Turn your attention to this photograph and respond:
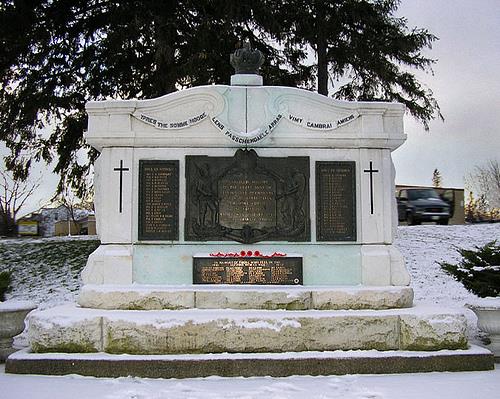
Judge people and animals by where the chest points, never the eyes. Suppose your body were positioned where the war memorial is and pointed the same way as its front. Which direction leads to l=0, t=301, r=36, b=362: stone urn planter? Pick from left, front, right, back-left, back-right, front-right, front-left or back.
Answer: right

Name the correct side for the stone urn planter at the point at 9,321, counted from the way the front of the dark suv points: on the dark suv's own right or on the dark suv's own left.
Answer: on the dark suv's own right

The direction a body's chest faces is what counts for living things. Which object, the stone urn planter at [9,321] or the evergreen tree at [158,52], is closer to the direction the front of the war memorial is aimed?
the stone urn planter

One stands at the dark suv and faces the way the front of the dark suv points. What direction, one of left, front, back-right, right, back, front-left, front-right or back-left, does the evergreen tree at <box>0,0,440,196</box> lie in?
right

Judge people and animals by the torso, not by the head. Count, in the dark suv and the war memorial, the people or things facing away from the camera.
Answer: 0

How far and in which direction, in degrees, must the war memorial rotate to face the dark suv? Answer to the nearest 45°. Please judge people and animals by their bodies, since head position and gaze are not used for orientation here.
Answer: approximately 135° to its left

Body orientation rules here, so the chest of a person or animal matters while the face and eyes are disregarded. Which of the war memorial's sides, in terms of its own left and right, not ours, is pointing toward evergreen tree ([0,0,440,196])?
back

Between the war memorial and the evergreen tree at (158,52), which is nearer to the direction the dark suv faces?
the war memorial

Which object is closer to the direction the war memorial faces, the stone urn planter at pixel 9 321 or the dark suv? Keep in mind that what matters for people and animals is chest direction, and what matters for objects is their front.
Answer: the stone urn planter

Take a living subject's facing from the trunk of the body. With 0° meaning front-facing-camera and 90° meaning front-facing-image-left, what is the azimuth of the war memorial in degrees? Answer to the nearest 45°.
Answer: approximately 0°
